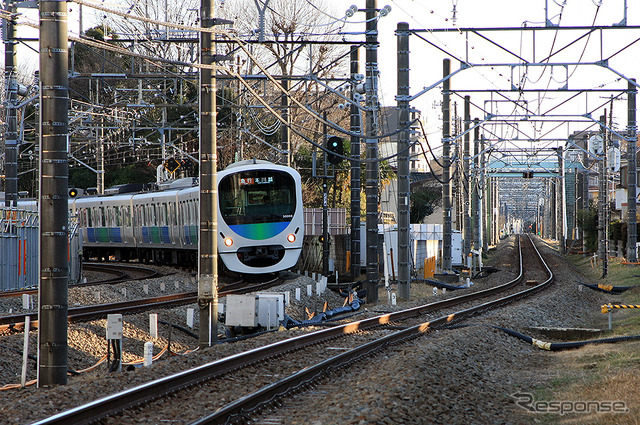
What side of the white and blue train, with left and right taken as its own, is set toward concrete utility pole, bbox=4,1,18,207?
right

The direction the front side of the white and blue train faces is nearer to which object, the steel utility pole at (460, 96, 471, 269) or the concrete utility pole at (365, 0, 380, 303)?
the concrete utility pole

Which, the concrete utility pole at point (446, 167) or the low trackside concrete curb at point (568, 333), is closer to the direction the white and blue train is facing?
the low trackside concrete curb

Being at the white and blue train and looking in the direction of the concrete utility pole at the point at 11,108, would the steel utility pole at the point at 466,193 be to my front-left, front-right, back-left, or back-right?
back-right

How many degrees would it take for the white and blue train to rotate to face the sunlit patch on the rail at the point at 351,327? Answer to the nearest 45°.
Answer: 0° — it already faces it

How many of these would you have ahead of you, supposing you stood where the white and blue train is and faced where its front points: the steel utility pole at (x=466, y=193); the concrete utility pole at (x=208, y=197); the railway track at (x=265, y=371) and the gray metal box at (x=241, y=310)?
3

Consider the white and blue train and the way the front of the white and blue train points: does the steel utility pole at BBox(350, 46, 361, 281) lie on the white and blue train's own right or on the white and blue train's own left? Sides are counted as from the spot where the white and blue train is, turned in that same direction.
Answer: on the white and blue train's own left

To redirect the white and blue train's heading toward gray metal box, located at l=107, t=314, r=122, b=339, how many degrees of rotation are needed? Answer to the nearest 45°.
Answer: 0° — it already faces it

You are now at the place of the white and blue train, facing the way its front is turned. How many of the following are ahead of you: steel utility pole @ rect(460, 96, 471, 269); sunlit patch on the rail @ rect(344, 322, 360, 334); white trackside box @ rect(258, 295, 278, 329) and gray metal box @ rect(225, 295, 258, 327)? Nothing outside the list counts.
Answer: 3

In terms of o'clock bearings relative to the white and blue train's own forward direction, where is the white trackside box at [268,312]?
The white trackside box is roughly at 12 o'clock from the white and blue train.

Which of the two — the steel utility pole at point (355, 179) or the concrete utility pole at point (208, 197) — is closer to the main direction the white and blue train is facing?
the concrete utility pole

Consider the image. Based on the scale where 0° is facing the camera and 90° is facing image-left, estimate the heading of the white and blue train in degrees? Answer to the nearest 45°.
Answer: approximately 0°
